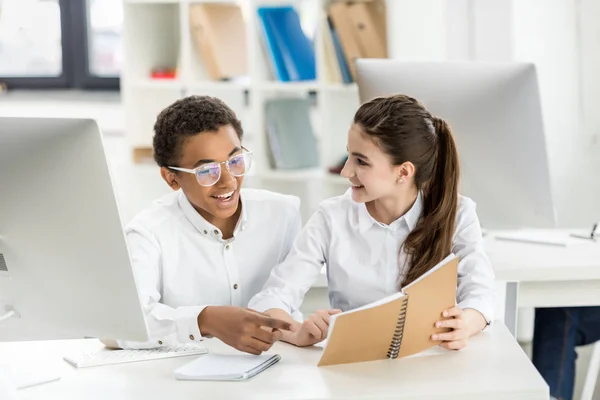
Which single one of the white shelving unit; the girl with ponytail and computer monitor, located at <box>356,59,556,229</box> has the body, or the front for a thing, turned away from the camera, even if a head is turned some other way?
the computer monitor

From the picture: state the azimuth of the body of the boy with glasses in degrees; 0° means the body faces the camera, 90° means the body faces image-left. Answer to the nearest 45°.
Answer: approximately 315°

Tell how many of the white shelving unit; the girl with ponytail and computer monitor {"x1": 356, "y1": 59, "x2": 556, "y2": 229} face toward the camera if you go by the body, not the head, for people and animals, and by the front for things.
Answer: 2

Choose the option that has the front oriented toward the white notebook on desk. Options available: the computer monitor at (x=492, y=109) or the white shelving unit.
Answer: the white shelving unit

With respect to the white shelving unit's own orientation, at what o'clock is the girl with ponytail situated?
The girl with ponytail is roughly at 12 o'clock from the white shelving unit.

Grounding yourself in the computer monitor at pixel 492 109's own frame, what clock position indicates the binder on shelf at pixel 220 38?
The binder on shelf is roughly at 11 o'clock from the computer monitor.

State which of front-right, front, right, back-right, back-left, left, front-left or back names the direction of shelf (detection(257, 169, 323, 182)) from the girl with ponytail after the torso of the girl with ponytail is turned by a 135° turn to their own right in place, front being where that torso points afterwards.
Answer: front-right

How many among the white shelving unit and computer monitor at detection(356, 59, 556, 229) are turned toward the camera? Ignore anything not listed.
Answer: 1

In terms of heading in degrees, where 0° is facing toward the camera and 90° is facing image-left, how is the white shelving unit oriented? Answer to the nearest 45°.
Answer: approximately 0°

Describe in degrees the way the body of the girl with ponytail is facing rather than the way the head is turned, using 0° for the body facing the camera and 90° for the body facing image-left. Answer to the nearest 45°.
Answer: approximately 0°

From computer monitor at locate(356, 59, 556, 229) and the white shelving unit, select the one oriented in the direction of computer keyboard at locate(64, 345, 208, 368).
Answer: the white shelving unit

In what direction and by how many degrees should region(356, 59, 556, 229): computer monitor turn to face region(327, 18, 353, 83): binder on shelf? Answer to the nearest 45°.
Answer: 0° — it already faces it

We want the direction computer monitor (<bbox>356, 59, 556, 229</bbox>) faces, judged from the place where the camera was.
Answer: facing away from the viewer
